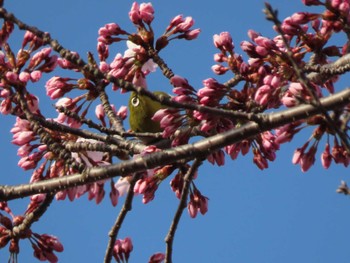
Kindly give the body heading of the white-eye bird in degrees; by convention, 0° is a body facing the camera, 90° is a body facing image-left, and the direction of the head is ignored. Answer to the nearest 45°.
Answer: approximately 90°
